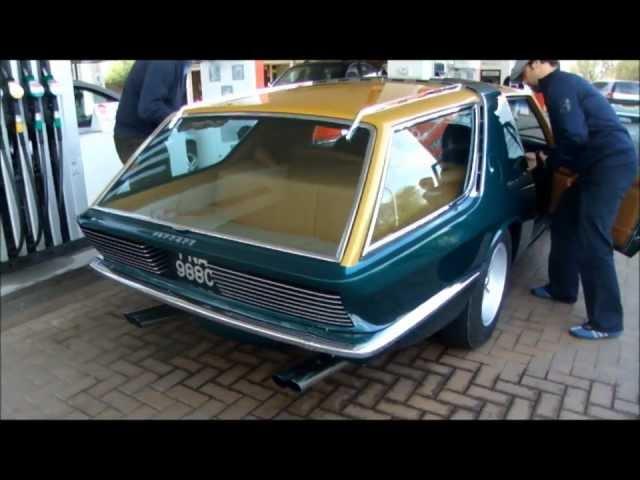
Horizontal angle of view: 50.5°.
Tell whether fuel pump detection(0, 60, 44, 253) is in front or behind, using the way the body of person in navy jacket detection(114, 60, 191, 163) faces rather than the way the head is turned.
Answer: behind

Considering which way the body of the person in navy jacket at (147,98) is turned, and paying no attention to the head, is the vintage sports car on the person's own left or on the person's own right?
on the person's own right

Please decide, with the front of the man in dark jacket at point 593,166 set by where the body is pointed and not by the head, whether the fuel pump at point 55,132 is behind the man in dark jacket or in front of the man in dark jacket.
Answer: in front

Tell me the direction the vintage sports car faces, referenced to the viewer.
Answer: facing away from the viewer and to the right of the viewer

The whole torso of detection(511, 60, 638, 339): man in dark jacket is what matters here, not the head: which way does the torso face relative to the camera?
to the viewer's left

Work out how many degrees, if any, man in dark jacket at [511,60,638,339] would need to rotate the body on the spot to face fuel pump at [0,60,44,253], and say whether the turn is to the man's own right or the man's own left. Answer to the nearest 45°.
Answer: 0° — they already face it

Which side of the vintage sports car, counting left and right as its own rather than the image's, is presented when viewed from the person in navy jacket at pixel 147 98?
left
